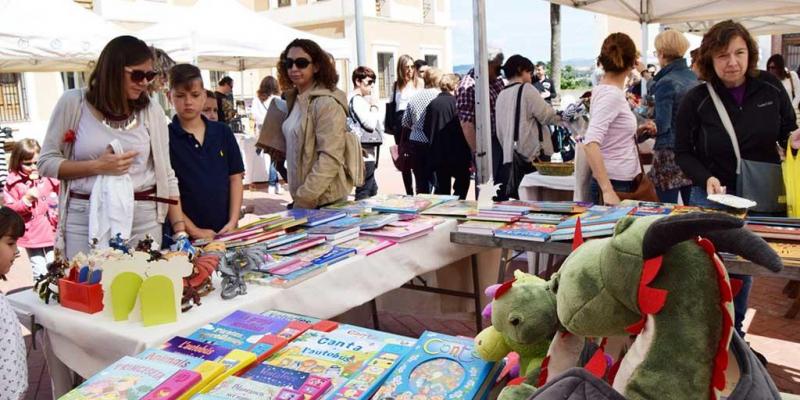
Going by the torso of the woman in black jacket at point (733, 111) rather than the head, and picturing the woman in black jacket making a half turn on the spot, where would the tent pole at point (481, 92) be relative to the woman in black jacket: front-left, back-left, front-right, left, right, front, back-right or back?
front-left

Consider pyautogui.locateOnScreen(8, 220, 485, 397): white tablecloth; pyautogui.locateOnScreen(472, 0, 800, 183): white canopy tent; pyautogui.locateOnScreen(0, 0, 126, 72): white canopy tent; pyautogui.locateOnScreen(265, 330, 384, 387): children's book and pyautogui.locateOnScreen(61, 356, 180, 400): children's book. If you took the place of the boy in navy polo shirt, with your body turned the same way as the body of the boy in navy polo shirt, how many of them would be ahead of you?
3

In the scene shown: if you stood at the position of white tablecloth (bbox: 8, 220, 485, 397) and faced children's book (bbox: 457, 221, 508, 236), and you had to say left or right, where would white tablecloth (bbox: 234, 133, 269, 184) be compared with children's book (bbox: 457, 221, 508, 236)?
left

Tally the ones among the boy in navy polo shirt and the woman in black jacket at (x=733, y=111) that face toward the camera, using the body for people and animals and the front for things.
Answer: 2

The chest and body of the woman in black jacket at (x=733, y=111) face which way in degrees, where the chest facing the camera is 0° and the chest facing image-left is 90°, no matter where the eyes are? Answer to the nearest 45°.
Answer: approximately 0°

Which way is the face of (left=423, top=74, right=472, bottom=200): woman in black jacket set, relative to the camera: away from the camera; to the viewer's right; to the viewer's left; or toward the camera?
away from the camera

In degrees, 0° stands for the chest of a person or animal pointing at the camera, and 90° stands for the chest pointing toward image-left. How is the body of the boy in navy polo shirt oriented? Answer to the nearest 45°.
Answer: approximately 0°
